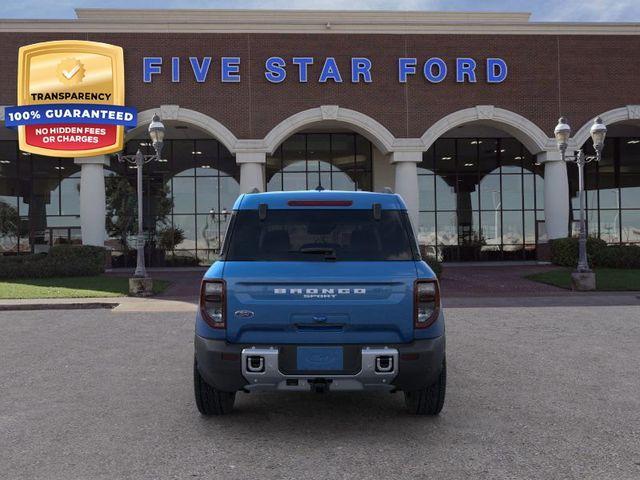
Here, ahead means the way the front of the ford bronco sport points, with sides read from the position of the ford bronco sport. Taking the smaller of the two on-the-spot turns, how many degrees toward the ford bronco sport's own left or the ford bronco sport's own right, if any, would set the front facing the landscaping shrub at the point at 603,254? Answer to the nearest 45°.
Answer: approximately 45° to the ford bronco sport's own right

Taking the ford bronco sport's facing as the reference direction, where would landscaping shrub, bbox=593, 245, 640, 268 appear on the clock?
The landscaping shrub is roughly at 1 o'clock from the ford bronco sport.

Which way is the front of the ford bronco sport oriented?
away from the camera

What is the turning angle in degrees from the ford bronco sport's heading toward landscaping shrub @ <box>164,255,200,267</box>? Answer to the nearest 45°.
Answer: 0° — it already faces it

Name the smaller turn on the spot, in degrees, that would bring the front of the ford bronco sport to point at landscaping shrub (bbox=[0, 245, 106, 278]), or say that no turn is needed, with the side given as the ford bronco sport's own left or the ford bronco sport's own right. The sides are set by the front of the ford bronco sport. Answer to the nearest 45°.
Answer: approximately 45° to the ford bronco sport's own left

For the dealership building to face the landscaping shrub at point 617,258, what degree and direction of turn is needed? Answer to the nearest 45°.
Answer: approximately 90° to its left

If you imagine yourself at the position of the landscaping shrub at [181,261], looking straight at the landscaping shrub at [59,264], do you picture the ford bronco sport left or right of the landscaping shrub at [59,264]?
left

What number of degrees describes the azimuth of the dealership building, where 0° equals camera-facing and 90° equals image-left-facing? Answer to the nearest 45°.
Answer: approximately 0°
